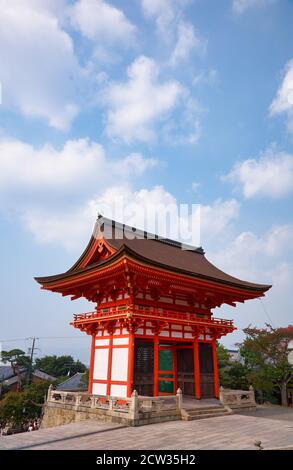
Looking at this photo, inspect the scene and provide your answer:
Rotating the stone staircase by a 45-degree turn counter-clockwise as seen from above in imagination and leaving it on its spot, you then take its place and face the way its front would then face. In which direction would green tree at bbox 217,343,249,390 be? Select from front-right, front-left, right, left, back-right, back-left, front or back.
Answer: left

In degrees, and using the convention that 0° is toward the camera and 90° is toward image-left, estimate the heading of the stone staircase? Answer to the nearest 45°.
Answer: approximately 315°

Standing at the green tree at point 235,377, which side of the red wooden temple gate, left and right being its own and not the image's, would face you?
left

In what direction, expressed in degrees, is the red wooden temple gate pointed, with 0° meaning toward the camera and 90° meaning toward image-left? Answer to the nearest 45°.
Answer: approximately 315°
